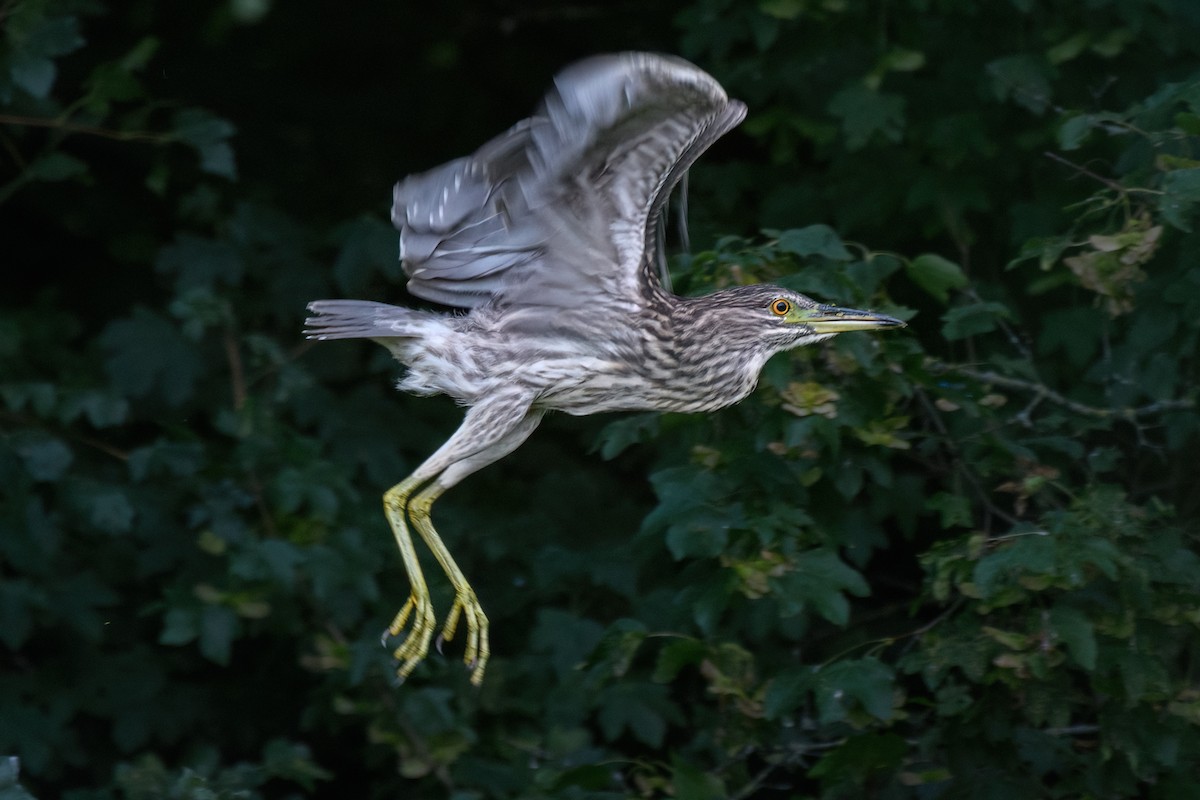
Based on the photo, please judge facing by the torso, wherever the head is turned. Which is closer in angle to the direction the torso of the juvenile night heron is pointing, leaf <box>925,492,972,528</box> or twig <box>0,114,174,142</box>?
the leaf

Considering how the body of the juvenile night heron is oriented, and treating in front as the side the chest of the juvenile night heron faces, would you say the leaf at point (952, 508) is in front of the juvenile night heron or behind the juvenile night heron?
in front

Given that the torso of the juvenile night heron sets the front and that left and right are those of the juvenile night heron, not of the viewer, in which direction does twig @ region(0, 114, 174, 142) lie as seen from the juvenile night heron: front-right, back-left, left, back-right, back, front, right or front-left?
back-left

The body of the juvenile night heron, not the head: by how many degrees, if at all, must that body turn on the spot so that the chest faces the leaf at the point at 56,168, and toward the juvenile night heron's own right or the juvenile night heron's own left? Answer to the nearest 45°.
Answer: approximately 135° to the juvenile night heron's own left

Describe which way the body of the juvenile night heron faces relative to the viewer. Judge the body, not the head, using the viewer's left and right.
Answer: facing to the right of the viewer

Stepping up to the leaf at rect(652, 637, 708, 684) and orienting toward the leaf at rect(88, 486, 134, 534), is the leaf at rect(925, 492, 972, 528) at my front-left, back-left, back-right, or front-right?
back-right

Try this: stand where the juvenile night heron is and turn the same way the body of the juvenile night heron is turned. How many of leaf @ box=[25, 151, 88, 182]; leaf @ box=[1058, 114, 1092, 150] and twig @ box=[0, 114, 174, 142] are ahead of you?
1
